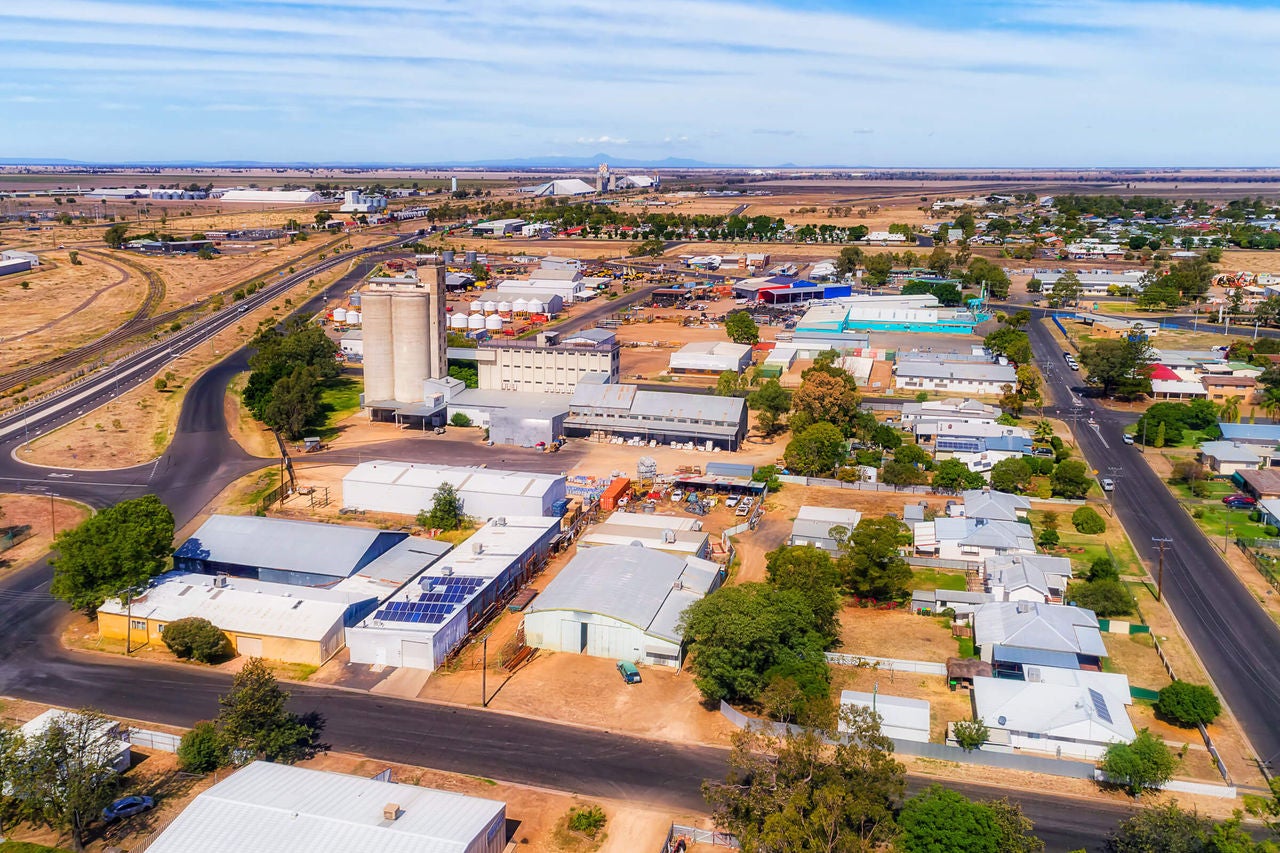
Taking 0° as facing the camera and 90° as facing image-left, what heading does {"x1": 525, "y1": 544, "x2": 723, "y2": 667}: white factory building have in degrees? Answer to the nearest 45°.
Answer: approximately 0°

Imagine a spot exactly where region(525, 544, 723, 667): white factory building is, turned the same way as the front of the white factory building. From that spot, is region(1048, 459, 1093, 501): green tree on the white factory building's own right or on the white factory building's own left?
on the white factory building's own left

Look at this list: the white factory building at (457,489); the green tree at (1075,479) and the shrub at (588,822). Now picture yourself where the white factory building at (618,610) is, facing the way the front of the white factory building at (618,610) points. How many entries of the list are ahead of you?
1

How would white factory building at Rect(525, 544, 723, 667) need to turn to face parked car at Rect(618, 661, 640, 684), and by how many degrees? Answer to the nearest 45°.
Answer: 0° — it already faces it

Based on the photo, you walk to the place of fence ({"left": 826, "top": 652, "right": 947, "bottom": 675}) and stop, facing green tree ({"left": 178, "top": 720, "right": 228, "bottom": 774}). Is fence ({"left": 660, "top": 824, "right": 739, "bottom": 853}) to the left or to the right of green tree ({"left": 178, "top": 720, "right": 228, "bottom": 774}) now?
left

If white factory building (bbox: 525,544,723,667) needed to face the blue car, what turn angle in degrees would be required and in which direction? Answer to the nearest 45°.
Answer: approximately 45° to its right

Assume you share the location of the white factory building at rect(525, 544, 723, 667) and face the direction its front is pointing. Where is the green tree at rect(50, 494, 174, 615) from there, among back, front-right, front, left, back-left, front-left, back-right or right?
right

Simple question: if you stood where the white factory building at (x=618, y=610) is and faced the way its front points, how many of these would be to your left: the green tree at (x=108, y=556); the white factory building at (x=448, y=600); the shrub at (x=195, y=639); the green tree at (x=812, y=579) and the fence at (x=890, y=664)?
2

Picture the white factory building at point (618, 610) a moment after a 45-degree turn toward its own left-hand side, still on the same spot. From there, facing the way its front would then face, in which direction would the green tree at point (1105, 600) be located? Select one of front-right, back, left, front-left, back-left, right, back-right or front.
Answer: front-left

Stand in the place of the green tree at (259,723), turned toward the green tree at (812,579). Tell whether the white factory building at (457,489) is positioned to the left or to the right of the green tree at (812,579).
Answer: left

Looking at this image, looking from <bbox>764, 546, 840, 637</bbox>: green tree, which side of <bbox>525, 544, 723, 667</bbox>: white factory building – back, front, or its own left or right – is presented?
left

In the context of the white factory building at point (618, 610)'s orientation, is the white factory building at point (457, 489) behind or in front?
behind

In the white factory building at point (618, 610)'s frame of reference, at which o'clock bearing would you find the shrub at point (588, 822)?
The shrub is roughly at 12 o'clock from the white factory building.

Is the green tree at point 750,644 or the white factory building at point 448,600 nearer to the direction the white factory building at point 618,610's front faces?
the green tree

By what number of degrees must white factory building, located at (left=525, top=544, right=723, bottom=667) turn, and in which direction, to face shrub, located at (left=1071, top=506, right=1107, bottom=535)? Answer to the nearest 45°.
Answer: approximately 135° to its left
